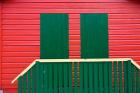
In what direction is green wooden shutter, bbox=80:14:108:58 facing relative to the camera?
toward the camera

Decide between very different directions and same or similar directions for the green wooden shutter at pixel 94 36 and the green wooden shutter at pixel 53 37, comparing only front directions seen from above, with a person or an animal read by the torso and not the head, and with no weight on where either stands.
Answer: same or similar directions

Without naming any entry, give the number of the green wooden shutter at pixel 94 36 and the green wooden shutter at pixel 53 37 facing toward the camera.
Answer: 2

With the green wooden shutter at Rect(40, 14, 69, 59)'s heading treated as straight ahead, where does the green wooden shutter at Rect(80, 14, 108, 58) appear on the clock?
the green wooden shutter at Rect(80, 14, 108, 58) is roughly at 9 o'clock from the green wooden shutter at Rect(40, 14, 69, 59).

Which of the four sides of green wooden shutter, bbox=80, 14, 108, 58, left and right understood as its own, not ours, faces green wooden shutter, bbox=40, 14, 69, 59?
right

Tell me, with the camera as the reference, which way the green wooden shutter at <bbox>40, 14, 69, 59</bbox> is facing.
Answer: facing the viewer
